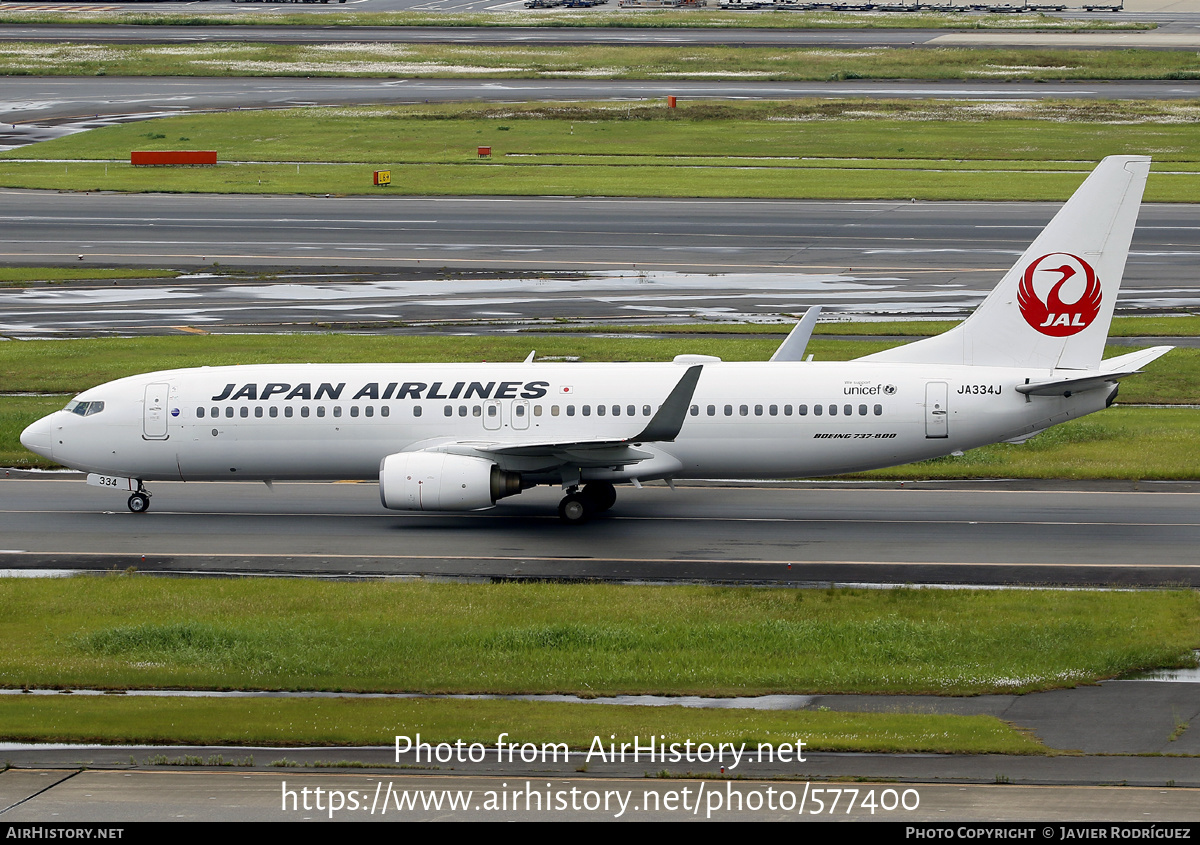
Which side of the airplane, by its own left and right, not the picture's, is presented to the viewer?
left
